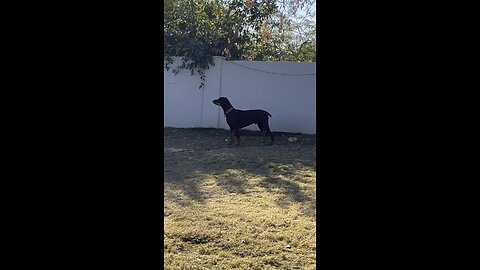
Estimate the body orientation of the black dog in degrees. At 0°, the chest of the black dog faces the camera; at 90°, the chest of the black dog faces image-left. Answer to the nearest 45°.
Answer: approximately 90°

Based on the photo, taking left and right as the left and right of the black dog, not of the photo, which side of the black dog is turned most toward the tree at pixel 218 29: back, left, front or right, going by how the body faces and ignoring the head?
right
